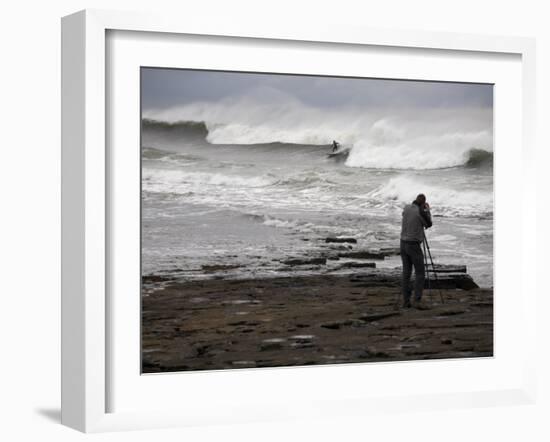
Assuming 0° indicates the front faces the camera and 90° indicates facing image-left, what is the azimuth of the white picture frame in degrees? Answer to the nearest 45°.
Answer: approximately 315°
